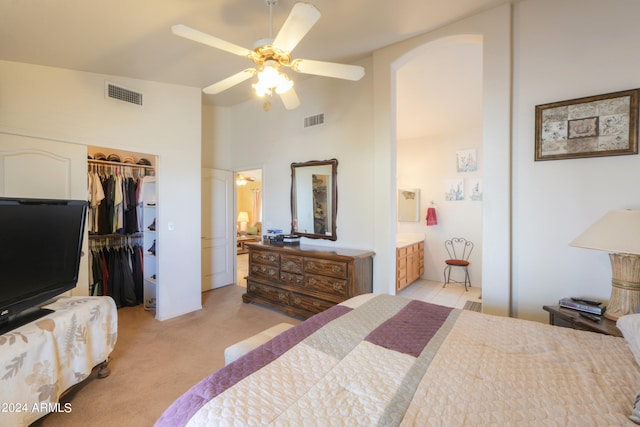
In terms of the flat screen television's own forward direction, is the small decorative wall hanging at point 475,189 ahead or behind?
ahead

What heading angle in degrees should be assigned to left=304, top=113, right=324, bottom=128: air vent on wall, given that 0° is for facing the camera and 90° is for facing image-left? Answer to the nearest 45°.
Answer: approximately 45°

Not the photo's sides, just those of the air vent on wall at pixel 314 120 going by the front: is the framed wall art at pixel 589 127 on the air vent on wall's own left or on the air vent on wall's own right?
on the air vent on wall's own left

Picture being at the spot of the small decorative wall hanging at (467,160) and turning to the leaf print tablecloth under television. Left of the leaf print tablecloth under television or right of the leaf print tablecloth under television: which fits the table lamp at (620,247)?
left

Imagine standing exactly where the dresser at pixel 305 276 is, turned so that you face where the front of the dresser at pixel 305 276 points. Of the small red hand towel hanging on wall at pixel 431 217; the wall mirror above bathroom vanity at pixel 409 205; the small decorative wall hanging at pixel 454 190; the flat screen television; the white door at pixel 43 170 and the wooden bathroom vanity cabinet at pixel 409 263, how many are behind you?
4

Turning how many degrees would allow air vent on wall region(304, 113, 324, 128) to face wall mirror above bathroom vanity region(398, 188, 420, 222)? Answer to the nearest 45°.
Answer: approximately 180°

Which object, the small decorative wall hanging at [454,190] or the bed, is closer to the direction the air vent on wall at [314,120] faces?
the bed

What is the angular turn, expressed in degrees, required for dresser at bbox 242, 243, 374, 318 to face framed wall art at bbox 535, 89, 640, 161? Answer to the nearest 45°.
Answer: approximately 90° to its left

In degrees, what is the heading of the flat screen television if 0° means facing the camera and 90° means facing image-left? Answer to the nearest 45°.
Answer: approximately 315°

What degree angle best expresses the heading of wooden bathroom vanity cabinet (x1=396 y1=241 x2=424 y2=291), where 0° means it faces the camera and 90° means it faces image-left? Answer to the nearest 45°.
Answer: approximately 315°

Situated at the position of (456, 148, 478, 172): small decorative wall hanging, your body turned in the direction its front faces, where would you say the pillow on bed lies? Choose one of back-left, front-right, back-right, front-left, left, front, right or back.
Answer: front-left

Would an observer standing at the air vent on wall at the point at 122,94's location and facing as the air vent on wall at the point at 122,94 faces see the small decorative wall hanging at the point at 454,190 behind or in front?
in front
